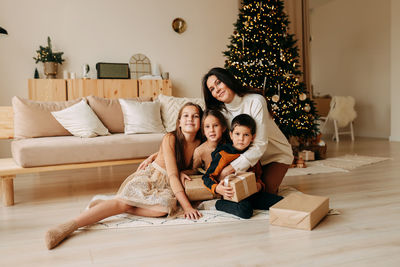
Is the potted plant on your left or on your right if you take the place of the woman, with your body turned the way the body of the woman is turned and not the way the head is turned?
on your right

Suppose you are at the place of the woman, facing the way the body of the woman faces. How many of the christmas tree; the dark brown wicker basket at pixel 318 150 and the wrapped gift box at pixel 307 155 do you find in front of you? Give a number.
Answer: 0

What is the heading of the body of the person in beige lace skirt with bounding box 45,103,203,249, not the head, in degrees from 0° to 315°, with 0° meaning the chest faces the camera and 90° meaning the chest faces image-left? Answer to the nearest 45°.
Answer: approximately 315°

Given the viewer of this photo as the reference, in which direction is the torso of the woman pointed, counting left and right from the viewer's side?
facing the viewer and to the left of the viewer

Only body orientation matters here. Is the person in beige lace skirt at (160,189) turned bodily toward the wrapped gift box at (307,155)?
no

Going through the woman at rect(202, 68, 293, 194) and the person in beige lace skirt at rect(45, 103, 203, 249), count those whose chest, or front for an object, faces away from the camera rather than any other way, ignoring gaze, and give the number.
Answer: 0

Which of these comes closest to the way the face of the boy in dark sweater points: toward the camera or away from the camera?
toward the camera

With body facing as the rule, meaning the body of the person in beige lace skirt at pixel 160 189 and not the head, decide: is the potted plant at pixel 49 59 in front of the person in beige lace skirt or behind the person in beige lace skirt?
behind

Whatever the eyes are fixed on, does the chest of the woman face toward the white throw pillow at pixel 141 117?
no

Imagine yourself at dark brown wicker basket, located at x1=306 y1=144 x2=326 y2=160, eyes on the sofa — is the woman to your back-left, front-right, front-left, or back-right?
front-left

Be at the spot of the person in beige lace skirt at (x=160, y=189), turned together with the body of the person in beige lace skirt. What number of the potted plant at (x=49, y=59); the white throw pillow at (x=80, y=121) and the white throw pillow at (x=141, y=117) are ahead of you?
0

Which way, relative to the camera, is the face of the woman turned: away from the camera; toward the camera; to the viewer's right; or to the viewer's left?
toward the camera

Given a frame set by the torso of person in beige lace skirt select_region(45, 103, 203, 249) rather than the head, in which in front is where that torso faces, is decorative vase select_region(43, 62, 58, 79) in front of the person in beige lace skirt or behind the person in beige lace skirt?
behind

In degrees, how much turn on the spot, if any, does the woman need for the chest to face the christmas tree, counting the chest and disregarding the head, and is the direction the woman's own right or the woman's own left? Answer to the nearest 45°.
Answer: approximately 135° to the woman's own right
